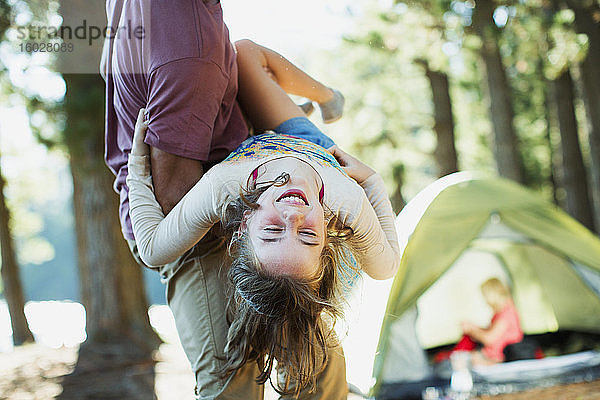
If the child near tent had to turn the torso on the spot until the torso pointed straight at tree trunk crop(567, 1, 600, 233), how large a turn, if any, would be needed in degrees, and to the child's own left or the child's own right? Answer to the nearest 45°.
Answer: approximately 135° to the child's own right

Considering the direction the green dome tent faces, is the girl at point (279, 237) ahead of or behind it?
ahead

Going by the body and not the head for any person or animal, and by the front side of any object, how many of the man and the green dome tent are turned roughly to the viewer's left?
0

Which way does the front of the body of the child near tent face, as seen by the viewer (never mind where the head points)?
to the viewer's left

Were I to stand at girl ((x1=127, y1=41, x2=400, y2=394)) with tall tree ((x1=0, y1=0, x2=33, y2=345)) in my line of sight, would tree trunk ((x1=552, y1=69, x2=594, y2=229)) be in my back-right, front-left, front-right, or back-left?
front-right

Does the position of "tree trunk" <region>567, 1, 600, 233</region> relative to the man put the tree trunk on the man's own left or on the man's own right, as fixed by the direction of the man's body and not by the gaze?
on the man's own left

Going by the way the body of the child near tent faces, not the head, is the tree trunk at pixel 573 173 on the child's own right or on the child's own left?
on the child's own right

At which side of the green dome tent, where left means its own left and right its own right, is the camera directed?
front

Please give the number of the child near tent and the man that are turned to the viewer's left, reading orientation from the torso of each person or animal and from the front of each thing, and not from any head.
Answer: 1

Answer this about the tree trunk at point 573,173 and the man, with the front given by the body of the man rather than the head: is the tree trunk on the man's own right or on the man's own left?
on the man's own left

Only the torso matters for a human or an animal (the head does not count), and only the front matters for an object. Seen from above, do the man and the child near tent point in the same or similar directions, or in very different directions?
very different directions

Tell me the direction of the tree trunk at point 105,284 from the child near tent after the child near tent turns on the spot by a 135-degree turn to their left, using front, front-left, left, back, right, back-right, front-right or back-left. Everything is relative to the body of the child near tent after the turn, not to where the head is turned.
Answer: back-right
